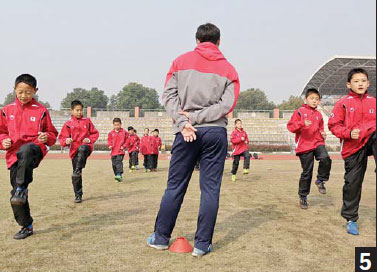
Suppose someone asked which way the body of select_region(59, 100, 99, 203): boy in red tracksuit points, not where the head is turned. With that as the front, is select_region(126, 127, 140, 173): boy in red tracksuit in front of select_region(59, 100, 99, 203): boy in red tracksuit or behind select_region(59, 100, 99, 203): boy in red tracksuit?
behind

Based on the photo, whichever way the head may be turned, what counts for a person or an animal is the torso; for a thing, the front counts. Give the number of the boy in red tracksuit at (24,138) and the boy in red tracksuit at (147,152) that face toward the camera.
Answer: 2

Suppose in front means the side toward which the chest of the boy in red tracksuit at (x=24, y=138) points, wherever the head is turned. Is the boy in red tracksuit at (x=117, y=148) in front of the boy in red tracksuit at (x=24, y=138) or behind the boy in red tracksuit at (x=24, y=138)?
behind

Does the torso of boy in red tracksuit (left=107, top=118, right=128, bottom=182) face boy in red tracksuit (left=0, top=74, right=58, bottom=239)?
yes

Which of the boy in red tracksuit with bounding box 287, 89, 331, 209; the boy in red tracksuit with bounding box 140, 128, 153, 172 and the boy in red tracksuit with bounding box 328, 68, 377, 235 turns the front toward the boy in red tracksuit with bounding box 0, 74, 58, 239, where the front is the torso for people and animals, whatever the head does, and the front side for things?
the boy in red tracksuit with bounding box 140, 128, 153, 172

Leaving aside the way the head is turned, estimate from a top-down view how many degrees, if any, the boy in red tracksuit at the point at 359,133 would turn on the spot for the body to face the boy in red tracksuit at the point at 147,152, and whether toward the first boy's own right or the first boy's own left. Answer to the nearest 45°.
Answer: approximately 180°

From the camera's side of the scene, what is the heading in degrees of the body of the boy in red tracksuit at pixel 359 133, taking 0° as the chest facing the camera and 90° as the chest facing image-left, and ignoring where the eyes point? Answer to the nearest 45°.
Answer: approximately 315°

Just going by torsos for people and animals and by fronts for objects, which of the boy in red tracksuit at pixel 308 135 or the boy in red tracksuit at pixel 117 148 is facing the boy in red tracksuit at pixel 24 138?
the boy in red tracksuit at pixel 117 148

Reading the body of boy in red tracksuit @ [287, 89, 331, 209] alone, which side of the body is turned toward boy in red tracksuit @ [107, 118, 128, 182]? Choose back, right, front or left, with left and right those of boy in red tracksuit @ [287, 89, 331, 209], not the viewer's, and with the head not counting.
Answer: back

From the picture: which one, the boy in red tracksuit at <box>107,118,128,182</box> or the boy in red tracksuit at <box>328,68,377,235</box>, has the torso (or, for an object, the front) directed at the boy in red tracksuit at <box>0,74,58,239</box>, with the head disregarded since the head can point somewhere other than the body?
the boy in red tracksuit at <box>107,118,128,182</box>

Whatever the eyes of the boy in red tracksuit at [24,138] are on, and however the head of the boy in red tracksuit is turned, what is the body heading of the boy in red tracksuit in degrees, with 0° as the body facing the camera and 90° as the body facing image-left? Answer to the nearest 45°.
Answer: approximately 0°

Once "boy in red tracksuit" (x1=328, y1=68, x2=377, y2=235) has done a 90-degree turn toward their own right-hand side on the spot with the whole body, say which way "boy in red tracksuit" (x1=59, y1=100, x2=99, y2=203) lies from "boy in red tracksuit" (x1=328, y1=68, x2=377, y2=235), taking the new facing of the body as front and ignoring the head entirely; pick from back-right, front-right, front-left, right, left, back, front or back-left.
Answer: front-right
